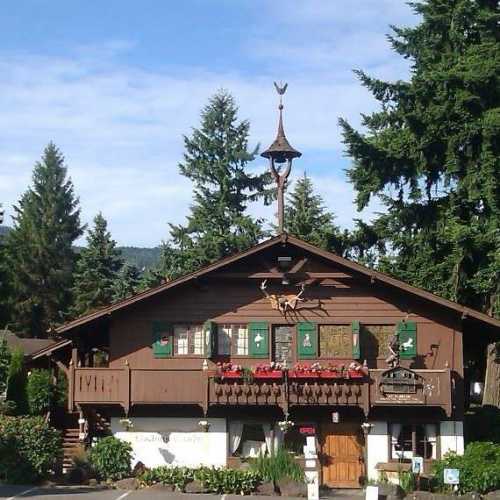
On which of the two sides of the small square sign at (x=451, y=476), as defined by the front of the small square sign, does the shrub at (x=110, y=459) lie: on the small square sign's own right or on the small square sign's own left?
on the small square sign's own right

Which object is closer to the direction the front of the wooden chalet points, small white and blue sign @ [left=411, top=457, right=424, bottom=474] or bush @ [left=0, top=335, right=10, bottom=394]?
the small white and blue sign

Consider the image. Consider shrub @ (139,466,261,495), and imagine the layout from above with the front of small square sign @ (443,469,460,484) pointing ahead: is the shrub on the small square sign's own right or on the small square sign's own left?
on the small square sign's own right

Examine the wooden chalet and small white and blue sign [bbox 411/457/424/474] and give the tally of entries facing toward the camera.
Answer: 2

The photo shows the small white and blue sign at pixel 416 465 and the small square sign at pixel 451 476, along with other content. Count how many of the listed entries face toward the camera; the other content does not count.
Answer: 2

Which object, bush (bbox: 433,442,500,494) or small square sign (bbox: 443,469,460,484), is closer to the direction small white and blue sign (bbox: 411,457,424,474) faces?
the small square sign

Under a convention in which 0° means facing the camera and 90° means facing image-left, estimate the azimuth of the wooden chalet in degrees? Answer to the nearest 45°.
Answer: approximately 0°

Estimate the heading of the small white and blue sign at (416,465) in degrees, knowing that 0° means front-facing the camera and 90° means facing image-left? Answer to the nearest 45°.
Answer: approximately 0°

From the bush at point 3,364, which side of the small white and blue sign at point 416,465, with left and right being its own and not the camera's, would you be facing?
right

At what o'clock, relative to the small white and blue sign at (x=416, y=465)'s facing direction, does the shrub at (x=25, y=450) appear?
The shrub is roughly at 3 o'clock from the small white and blue sign.
